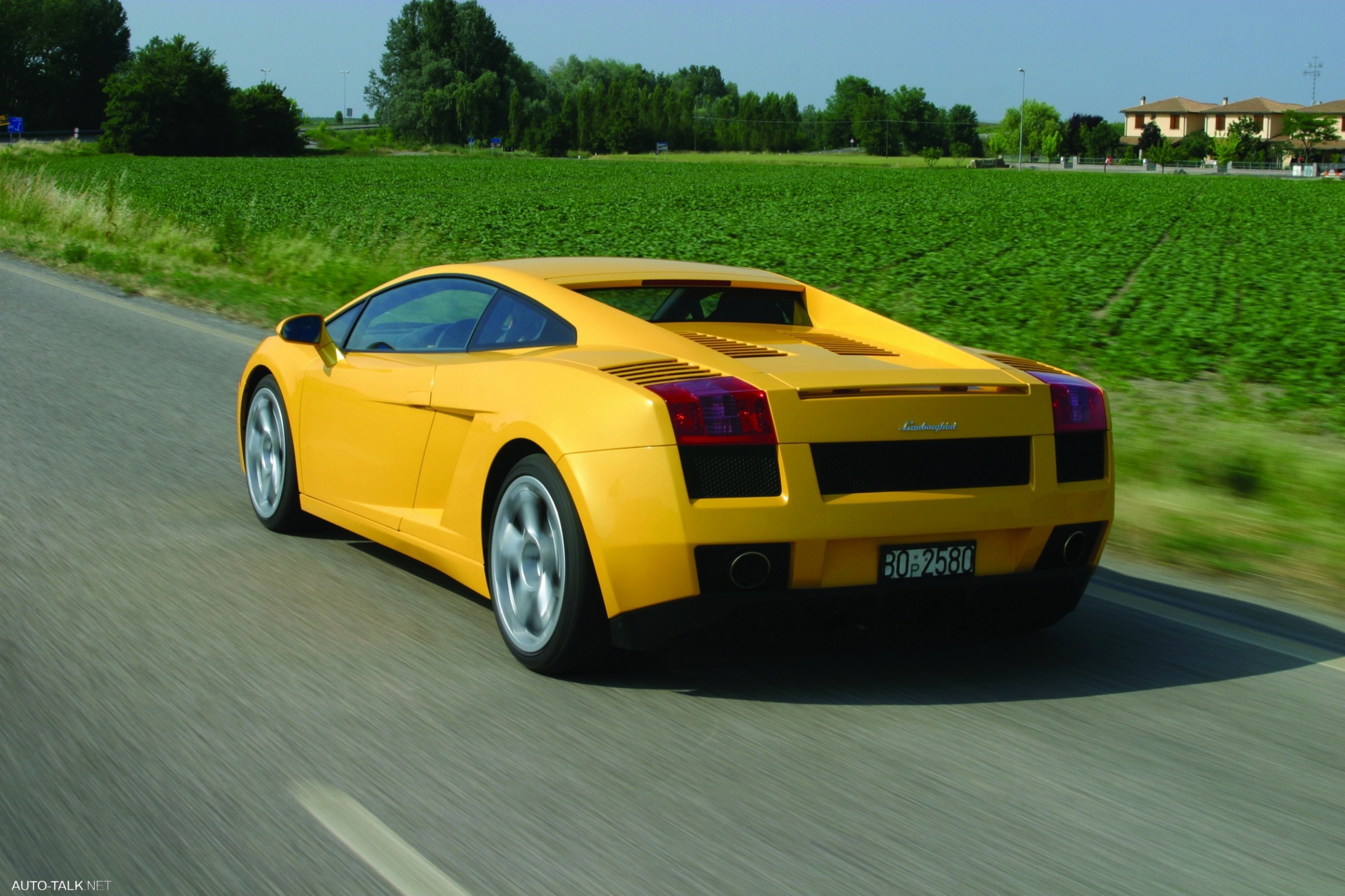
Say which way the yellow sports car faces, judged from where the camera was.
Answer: facing away from the viewer and to the left of the viewer
